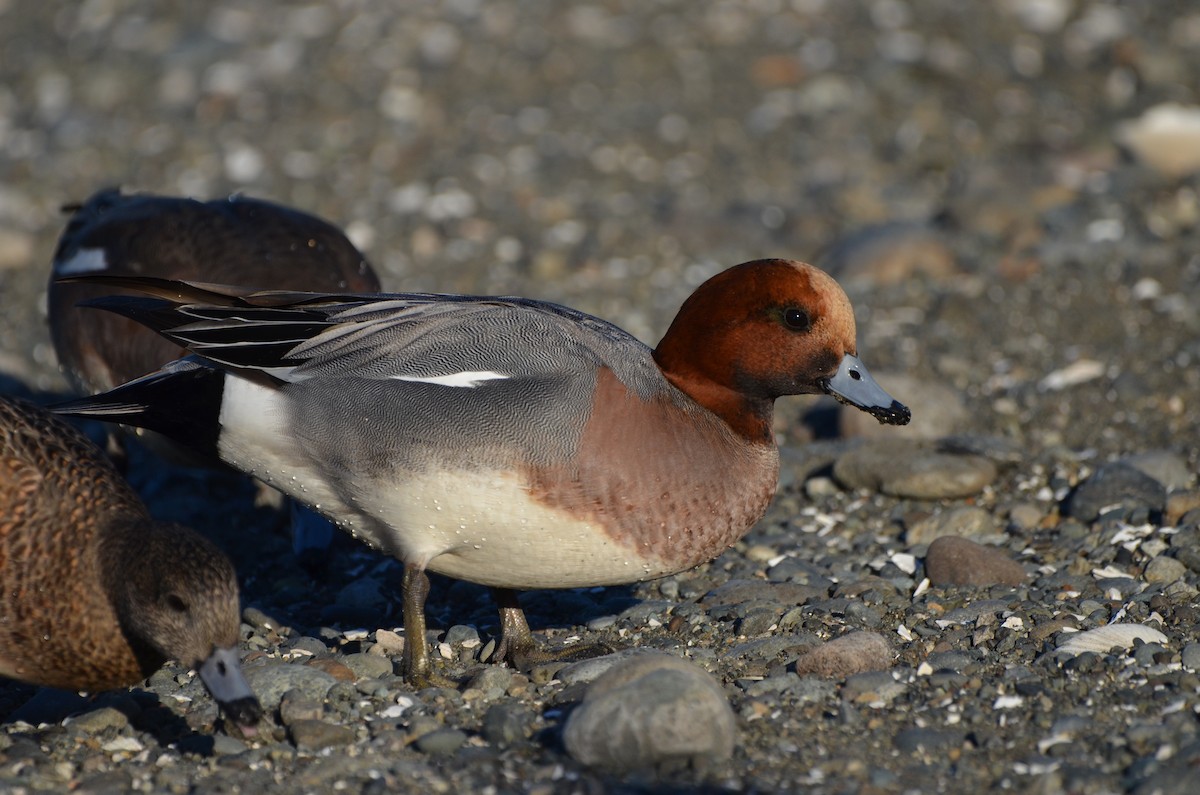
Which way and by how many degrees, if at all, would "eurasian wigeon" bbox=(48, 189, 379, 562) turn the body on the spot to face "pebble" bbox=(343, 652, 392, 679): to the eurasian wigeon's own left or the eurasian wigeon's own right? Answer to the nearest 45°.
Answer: approximately 90° to the eurasian wigeon's own right

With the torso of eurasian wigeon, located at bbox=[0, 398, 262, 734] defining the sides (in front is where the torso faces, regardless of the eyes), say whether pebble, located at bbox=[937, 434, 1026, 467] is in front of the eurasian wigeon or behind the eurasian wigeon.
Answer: in front

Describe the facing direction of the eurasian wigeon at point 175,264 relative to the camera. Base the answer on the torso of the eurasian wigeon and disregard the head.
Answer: to the viewer's right

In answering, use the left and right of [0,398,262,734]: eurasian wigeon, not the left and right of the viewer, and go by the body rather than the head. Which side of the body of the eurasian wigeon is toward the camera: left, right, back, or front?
right

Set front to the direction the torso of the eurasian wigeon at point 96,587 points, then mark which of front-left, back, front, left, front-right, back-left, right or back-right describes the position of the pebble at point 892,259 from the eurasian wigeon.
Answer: front-left

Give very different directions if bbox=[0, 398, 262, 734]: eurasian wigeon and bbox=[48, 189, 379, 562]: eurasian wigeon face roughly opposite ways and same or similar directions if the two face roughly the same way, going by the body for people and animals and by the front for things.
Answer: same or similar directions

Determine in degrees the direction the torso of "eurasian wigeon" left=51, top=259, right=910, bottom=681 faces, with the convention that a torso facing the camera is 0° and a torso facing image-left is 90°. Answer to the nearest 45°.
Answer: approximately 270°

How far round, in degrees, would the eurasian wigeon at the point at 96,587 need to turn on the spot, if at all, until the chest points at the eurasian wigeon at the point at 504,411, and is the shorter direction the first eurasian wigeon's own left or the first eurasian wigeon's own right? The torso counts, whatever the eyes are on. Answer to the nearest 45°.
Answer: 0° — it already faces it

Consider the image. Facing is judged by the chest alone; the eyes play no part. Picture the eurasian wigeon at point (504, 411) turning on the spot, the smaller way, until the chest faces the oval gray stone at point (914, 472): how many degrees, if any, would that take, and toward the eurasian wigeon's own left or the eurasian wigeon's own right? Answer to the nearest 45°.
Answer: approximately 45° to the eurasian wigeon's own left

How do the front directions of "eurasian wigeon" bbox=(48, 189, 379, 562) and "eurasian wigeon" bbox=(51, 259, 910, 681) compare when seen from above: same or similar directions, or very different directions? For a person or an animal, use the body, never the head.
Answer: same or similar directions

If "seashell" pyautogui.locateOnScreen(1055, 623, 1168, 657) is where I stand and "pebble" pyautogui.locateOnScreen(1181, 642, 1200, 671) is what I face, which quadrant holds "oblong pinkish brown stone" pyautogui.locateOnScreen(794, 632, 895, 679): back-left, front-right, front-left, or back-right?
back-right
